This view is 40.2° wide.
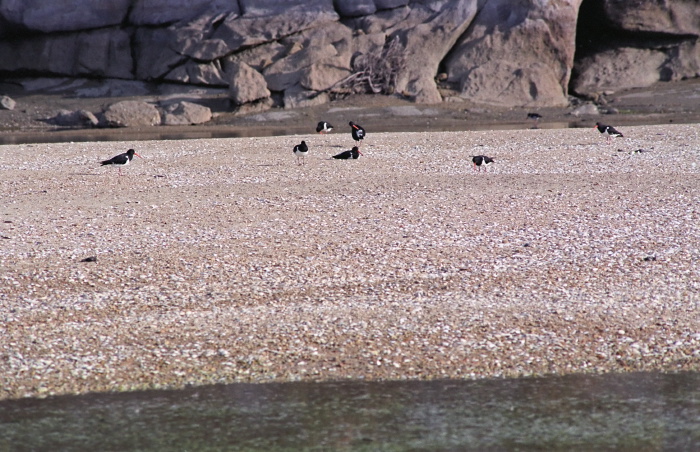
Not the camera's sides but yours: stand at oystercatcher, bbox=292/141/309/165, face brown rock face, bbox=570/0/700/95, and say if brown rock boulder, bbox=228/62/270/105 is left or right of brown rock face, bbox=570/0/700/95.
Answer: left

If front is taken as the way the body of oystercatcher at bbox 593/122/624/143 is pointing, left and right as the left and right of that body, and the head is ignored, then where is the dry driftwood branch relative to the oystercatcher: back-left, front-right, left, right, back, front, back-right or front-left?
front-right

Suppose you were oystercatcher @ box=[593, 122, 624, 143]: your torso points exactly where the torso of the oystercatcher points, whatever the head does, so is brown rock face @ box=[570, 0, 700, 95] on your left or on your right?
on your right

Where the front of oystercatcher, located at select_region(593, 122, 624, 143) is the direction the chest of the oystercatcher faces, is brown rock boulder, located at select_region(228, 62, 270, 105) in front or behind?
in front

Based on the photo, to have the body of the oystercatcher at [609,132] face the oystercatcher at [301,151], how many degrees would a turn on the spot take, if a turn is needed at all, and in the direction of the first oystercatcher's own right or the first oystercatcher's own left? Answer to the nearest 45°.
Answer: approximately 45° to the first oystercatcher's own left

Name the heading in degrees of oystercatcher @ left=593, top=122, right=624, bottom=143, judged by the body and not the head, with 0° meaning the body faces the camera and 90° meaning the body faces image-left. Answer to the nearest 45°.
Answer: approximately 90°

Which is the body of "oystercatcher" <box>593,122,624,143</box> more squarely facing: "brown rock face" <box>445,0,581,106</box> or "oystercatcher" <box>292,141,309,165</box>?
the oystercatcher

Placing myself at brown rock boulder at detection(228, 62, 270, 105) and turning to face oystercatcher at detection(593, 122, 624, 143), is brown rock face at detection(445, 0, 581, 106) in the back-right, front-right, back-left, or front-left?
front-left

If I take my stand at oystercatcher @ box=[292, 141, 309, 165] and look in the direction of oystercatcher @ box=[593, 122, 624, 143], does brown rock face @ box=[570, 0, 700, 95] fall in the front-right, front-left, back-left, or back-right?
front-left

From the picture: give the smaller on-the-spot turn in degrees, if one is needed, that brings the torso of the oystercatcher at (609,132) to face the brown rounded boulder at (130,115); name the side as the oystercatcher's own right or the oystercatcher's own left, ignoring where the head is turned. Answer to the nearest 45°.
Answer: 0° — it already faces it

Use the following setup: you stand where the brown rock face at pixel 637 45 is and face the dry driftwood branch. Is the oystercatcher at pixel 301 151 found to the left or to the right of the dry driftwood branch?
left
